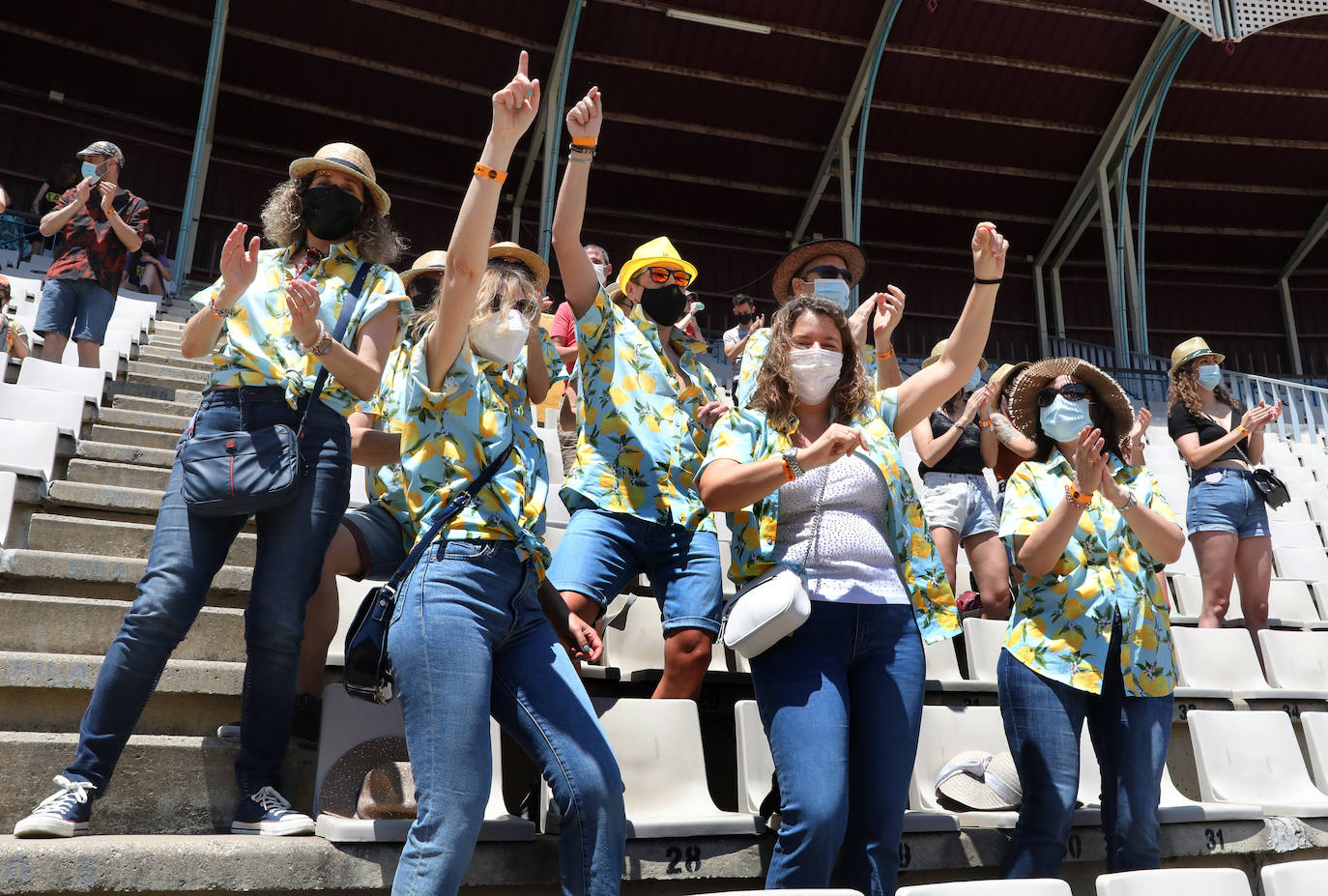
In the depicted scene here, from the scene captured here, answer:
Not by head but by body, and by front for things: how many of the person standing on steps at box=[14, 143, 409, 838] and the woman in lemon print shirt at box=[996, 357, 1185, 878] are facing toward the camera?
2

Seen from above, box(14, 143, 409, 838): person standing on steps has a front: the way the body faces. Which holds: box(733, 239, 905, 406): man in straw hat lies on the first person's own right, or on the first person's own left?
on the first person's own left

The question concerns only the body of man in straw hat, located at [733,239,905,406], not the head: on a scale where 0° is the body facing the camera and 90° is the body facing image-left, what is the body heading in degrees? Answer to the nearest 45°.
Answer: approximately 315°

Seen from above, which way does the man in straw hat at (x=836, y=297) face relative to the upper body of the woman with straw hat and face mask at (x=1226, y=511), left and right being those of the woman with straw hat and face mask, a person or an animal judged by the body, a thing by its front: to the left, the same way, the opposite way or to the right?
the same way

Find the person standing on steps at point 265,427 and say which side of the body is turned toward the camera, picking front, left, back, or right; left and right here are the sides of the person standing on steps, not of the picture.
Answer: front

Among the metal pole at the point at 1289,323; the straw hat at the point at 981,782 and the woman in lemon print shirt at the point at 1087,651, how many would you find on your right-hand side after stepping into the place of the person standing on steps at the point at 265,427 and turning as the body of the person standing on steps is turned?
0

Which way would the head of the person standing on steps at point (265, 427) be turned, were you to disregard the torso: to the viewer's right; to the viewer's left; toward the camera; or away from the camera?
toward the camera
